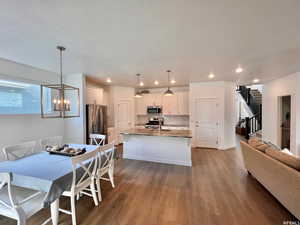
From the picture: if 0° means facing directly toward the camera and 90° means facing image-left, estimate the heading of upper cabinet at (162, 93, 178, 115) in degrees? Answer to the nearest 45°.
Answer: approximately 0°

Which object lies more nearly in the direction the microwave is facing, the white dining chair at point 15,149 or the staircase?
the white dining chair

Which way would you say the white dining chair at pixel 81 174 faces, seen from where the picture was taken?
facing away from the viewer and to the left of the viewer

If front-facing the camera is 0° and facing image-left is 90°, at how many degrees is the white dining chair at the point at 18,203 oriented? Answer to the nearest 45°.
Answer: approximately 225°

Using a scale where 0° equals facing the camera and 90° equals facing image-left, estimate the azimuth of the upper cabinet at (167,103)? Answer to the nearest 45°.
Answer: approximately 0°

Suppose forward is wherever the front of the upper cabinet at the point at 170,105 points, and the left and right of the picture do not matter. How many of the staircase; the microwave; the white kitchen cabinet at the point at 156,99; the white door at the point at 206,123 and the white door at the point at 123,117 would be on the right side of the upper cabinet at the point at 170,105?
3

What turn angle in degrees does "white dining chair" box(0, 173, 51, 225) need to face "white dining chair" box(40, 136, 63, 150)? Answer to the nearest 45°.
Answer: approximately 45° to its left
